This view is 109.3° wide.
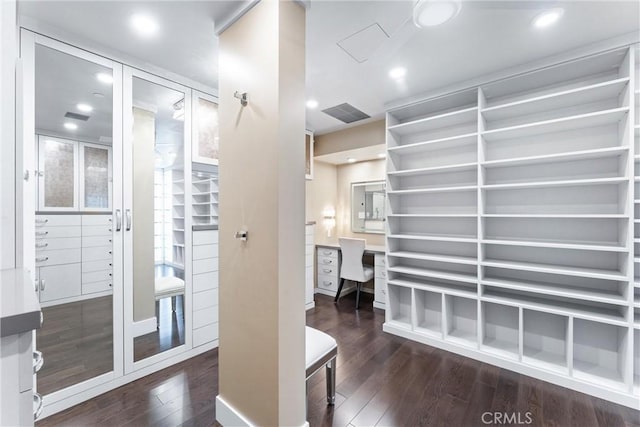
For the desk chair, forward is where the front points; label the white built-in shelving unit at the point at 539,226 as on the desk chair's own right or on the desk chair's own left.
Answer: on the desk chair's own right

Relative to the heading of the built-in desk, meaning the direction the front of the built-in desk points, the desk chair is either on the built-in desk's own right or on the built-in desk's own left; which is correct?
on the built-in desk's own left

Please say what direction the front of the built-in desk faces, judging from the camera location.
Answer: facing the viewer and to the left of the viewer

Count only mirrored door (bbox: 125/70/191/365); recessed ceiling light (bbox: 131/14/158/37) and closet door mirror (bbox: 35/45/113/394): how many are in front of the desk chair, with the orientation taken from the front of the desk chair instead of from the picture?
0

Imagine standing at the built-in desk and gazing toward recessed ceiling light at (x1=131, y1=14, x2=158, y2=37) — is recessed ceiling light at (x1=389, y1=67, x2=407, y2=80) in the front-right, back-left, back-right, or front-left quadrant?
front-left

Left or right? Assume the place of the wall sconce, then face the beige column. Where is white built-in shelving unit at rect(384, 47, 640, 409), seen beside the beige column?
left

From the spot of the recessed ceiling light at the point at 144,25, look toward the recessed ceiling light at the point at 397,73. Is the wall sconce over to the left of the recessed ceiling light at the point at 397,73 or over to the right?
left

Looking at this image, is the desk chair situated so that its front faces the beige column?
no

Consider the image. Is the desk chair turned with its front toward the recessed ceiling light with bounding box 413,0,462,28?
no

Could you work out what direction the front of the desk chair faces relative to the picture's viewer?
facing away from the viewer and to the right of the viewer

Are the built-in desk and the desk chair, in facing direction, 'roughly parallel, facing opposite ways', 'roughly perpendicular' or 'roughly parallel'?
roughly parallel, facing opposite ways

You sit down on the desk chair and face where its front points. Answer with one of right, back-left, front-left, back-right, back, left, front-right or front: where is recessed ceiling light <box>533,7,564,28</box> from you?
right

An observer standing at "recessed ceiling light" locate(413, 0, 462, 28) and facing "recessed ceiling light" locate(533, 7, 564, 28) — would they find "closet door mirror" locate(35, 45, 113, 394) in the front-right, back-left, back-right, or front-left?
back-left

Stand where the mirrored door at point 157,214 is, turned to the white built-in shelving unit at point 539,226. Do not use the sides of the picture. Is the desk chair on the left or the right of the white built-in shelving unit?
left

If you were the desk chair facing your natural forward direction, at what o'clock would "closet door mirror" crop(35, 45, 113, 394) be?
The closet door mirror is roughly at 6 o'clock from the desk chair.

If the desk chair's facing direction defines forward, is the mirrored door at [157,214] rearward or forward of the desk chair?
rearward

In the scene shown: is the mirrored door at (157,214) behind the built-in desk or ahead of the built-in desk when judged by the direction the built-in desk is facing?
ahead

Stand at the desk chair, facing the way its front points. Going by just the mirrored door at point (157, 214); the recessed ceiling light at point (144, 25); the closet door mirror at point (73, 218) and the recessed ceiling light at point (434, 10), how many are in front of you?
0
